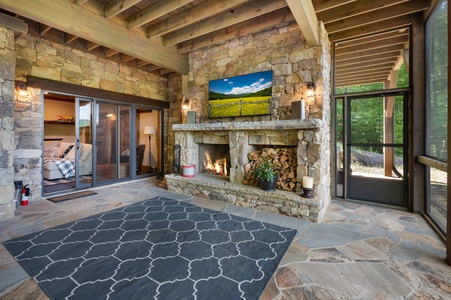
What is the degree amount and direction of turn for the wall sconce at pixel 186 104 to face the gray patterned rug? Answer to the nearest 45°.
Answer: approximately 45° to its left

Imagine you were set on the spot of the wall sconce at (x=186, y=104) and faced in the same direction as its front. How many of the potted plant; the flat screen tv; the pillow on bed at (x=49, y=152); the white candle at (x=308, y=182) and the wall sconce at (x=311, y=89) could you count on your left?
4

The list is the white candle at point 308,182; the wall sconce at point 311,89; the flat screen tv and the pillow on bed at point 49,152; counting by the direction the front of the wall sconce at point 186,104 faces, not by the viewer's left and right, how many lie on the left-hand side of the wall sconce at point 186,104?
3

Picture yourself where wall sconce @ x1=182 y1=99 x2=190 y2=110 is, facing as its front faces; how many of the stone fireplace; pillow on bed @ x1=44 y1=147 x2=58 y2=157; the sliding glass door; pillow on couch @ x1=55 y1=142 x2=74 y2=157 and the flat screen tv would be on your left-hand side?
2

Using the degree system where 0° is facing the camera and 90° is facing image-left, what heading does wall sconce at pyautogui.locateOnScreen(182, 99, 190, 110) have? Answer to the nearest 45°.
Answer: approximately 45°

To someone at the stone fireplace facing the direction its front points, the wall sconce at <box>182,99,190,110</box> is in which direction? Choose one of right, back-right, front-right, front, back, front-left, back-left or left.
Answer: right

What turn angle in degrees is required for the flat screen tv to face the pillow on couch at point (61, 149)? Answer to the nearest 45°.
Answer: approximately 45° to its right

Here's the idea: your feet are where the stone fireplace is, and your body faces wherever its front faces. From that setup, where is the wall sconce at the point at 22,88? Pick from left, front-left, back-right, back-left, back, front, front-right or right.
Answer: front-right

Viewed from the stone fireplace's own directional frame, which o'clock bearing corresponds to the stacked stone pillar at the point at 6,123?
The stacked stone pillar is roughly at 1 o'clock from the stone fireplace.

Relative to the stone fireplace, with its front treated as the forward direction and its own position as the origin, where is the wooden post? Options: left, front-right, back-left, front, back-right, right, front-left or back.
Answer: back-left

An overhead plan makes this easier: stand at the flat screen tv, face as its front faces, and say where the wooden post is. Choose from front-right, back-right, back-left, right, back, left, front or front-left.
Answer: back-left

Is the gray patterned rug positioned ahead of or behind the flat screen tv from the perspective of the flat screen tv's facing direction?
ahead
